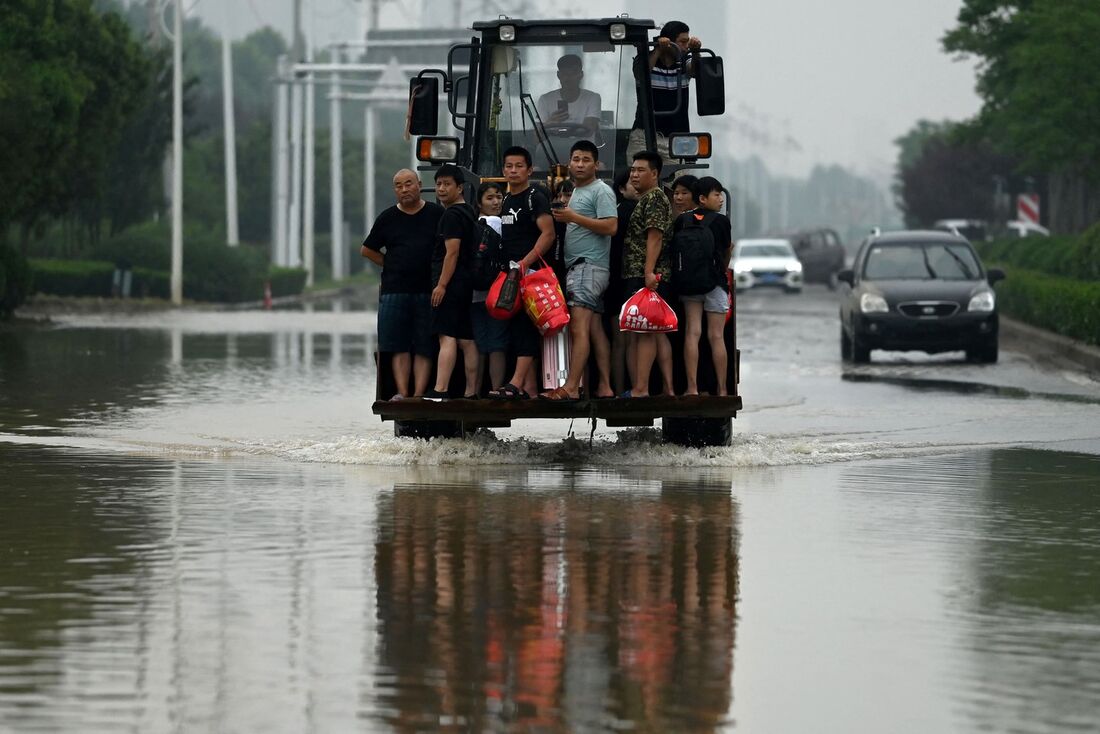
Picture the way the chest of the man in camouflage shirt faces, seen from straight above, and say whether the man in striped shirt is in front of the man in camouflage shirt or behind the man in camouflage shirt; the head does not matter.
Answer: behind

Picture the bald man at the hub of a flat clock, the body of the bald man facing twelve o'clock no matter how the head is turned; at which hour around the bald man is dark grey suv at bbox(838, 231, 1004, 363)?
The dark grey suv is roughly at 7 o'clock from the bald man.

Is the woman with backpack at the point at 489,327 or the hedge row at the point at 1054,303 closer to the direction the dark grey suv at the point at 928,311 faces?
the woman with backpack

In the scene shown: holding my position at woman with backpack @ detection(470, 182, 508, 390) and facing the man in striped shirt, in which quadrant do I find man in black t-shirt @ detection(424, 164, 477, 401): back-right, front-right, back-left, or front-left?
back-left

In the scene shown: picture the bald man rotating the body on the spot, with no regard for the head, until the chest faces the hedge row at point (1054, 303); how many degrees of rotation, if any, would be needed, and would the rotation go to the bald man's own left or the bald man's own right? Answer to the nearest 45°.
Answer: approximately 135° to the bald man's own left
